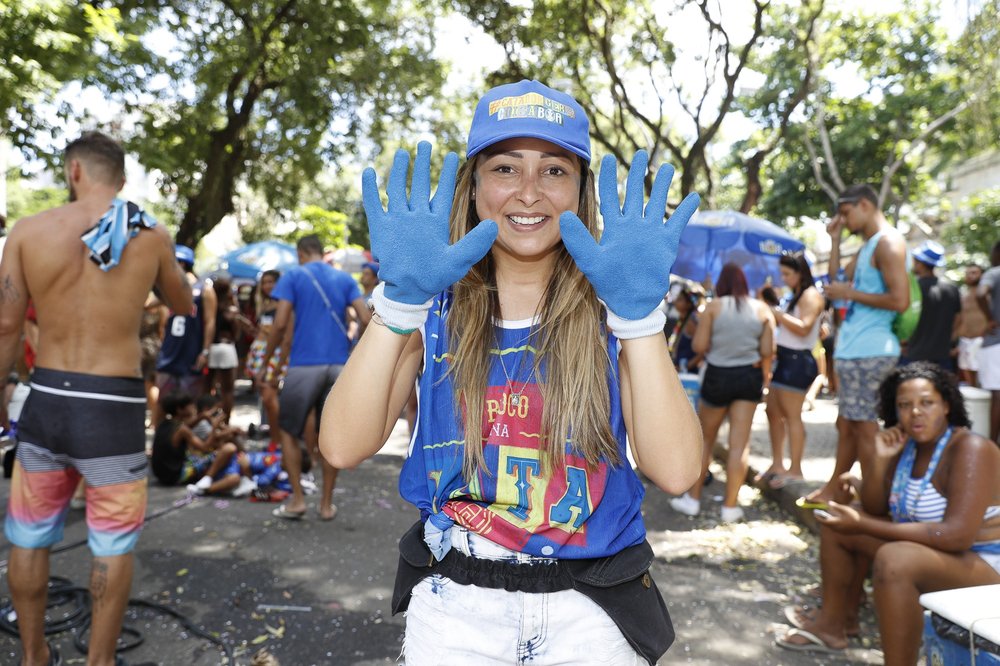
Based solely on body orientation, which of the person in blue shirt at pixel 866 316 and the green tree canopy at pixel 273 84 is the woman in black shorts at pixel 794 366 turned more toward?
the green tree canopy

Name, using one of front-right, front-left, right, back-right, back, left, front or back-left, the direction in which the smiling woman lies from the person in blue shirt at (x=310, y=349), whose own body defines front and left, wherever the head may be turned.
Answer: back

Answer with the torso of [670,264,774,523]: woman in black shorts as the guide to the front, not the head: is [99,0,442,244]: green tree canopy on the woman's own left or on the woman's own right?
on the woman's own left

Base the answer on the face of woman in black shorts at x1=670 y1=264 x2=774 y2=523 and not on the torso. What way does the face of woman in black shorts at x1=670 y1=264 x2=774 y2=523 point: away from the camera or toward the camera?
away from the camera

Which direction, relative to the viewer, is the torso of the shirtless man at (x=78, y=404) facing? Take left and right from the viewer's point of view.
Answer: facing away from the viewer

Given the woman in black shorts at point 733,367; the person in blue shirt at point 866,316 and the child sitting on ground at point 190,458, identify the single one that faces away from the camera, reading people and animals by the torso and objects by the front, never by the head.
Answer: the woman in black shorts

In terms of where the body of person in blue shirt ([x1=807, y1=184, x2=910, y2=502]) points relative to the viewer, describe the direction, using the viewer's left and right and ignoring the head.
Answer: facing to the left of the viewer

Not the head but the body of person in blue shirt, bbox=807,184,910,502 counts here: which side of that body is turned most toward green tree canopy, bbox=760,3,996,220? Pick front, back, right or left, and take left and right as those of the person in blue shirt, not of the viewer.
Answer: right

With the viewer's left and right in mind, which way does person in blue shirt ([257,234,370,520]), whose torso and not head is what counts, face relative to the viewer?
facing away from the viewer

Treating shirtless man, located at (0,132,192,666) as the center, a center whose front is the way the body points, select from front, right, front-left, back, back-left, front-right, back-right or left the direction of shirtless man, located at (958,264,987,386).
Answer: right

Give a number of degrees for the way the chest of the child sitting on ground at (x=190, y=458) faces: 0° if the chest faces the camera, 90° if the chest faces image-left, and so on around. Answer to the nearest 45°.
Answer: approximately 270°

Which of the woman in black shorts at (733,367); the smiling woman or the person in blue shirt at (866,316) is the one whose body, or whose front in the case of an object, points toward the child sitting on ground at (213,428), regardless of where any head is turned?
the person in blue shirt

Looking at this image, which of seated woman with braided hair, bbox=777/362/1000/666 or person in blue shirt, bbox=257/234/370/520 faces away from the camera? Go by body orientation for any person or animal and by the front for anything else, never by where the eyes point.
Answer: the person in blue shirt

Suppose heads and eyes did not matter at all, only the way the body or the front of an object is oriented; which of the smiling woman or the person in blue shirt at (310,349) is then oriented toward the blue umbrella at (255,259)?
the person in blue shirt
